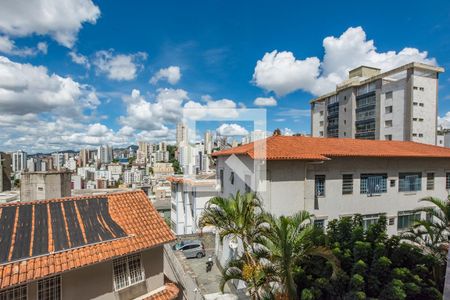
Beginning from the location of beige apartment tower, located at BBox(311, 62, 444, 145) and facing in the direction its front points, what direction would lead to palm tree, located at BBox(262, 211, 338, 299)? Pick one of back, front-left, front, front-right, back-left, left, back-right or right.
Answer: front-left

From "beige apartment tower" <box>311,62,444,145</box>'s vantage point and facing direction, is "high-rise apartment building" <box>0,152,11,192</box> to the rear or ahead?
ahead

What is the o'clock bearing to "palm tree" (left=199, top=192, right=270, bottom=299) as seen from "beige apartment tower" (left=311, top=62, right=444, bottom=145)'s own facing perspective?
The palm tree is roughly at 11 o'clock from the beige apartment tower.

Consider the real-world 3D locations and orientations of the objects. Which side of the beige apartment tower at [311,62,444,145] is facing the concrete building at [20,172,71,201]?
front

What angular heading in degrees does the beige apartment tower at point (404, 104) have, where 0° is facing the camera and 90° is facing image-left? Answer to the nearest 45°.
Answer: approximately 45°

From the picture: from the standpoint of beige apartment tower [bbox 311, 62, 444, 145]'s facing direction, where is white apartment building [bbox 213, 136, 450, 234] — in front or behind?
in front

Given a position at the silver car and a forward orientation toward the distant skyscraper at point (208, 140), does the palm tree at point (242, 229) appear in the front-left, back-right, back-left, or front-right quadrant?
back-right

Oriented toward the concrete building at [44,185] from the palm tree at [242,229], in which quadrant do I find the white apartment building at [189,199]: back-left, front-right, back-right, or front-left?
front-right

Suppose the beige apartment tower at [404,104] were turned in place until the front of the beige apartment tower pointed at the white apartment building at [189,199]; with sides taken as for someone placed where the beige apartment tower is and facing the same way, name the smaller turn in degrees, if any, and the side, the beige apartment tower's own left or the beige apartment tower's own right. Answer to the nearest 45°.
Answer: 0° — it already faces it
